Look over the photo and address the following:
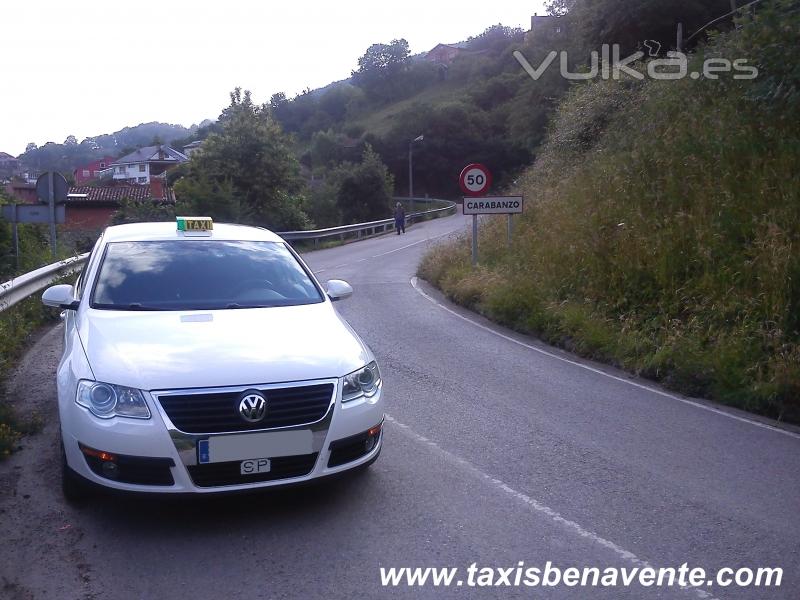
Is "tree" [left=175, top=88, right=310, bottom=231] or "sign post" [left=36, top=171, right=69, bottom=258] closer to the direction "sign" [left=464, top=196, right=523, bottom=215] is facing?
the sign post

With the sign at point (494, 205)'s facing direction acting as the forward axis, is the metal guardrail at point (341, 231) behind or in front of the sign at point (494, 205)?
behind

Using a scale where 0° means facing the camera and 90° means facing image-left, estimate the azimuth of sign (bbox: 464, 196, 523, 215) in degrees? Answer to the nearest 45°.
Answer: approximately 0°

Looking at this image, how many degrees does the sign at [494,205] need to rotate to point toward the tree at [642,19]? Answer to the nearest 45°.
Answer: approximately 135° to its left

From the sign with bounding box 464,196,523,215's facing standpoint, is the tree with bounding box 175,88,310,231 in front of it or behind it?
behind

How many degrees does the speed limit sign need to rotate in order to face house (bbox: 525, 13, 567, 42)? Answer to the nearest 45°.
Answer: approximately 180°

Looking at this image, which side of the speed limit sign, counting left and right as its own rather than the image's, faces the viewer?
front

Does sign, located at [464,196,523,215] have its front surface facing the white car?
yes

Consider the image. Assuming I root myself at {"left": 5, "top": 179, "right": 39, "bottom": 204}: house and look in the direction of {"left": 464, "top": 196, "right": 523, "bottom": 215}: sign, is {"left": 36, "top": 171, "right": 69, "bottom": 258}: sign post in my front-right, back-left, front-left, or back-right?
front-right

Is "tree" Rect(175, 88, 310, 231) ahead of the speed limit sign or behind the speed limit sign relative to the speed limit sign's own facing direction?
behind

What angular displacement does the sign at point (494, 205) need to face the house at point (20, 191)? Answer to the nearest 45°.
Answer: approximately 135° to its right
